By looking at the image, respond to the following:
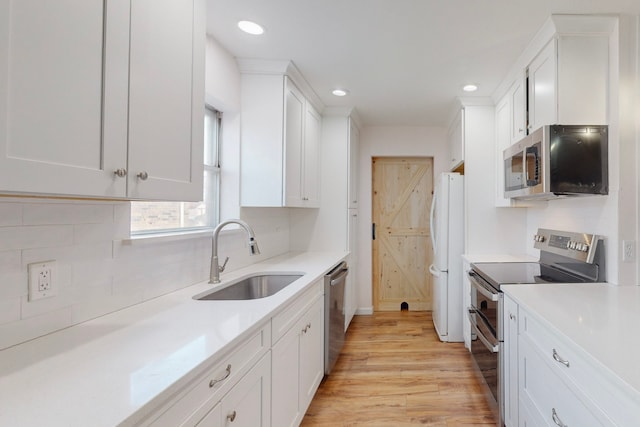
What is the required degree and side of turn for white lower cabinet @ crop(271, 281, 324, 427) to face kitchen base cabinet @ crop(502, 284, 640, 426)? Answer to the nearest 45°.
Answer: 0° — it already faces it

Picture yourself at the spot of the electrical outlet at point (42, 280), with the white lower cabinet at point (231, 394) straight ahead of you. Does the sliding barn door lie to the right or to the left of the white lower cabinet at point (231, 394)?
left

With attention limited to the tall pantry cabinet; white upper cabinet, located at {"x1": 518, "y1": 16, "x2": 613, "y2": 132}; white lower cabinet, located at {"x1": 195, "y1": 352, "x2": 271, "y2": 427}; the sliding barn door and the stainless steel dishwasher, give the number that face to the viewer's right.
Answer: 3

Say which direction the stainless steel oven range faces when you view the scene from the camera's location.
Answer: facing to the left of the viewer

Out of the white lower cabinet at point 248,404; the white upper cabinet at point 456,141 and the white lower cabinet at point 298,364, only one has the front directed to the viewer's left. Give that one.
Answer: the white upper cabinet

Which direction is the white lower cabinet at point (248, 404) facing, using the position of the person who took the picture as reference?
facing to the right of the viewer

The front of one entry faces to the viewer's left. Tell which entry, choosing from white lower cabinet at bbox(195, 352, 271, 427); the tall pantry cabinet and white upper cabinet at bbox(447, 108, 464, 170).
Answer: the white upper cabinet

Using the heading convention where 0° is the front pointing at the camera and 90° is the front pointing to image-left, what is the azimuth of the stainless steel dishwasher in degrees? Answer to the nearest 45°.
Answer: approximately 270°

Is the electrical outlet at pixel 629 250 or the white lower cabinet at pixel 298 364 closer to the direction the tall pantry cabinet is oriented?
the electrical outlet

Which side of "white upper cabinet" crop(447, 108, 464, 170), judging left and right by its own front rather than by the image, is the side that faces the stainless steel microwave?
left

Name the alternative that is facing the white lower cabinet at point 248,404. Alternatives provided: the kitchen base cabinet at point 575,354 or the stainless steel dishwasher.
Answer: the kitchen base cabinet

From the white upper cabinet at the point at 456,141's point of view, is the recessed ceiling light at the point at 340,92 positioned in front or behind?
in front

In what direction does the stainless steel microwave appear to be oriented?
to the viewer's left

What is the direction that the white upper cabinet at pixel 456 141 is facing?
to the viewer's left
